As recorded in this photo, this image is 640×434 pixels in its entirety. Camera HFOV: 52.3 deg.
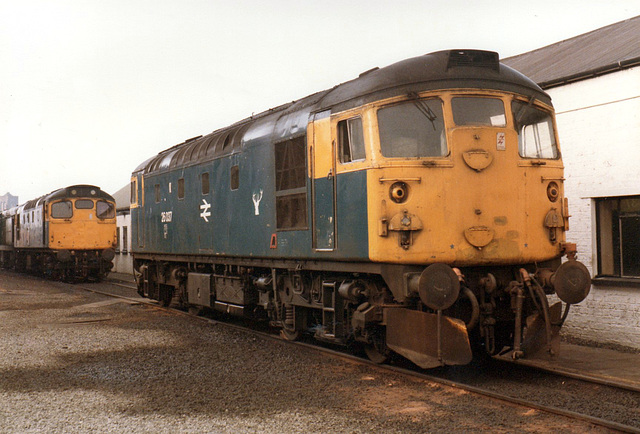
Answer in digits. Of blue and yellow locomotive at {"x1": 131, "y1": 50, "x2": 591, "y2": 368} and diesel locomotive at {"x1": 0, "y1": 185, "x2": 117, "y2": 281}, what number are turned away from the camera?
0

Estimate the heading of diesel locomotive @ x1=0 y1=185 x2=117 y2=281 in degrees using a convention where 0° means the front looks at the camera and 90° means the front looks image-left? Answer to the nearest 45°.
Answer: approximately 315°

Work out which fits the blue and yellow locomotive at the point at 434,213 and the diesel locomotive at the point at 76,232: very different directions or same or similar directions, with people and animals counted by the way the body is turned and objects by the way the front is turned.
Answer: same or similar directions

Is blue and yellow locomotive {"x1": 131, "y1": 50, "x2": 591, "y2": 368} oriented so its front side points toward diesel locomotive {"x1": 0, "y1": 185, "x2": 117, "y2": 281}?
no

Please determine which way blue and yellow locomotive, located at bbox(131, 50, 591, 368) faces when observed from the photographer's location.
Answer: facing the viewer and to the right of the viewer
